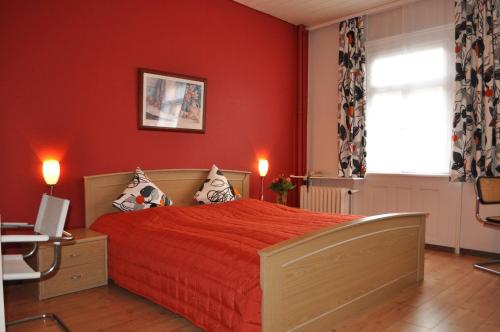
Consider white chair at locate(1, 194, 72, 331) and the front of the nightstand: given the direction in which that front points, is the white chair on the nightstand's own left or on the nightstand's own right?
on the nightstand's own right

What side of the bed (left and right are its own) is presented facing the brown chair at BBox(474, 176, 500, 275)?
left

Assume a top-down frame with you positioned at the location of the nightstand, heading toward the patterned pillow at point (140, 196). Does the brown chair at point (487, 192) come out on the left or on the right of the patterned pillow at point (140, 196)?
right

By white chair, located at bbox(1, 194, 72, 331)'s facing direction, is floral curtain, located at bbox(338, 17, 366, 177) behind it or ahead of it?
behind

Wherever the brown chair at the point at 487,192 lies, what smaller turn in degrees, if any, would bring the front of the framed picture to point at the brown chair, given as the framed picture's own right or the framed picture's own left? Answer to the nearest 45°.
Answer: approximately 45° to the framed picture's own left

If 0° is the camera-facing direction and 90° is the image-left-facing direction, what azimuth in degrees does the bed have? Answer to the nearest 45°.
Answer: approximately 315°

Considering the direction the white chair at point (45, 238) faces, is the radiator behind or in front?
behind

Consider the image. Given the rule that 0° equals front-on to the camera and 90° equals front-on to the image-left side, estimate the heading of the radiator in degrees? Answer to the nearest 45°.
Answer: approximately 45°

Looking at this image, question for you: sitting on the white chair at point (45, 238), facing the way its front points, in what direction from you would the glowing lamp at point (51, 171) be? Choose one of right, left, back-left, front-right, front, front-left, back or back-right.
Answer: back-right

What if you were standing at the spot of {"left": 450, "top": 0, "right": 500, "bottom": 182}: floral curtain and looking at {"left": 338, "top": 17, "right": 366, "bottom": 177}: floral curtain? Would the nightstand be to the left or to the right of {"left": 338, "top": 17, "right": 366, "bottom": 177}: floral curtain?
left

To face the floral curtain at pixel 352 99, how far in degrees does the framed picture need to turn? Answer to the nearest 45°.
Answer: approximately 45° to its left

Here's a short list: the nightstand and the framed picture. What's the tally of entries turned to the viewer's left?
0

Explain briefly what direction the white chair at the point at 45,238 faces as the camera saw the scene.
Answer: facing the viewer and to the left of the viewer

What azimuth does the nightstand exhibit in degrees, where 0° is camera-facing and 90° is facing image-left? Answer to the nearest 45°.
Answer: approximately 315°

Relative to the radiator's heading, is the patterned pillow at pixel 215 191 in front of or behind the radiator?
in front

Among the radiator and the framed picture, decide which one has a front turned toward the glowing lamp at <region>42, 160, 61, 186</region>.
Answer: the radiator

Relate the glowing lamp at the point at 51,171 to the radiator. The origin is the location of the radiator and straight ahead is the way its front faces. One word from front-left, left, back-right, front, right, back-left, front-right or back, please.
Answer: front

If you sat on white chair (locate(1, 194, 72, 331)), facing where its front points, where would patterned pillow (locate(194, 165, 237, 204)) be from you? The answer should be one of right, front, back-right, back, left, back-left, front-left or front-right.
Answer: back

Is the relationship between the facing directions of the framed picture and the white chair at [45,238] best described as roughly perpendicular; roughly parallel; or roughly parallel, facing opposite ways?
roughly perpendicular
